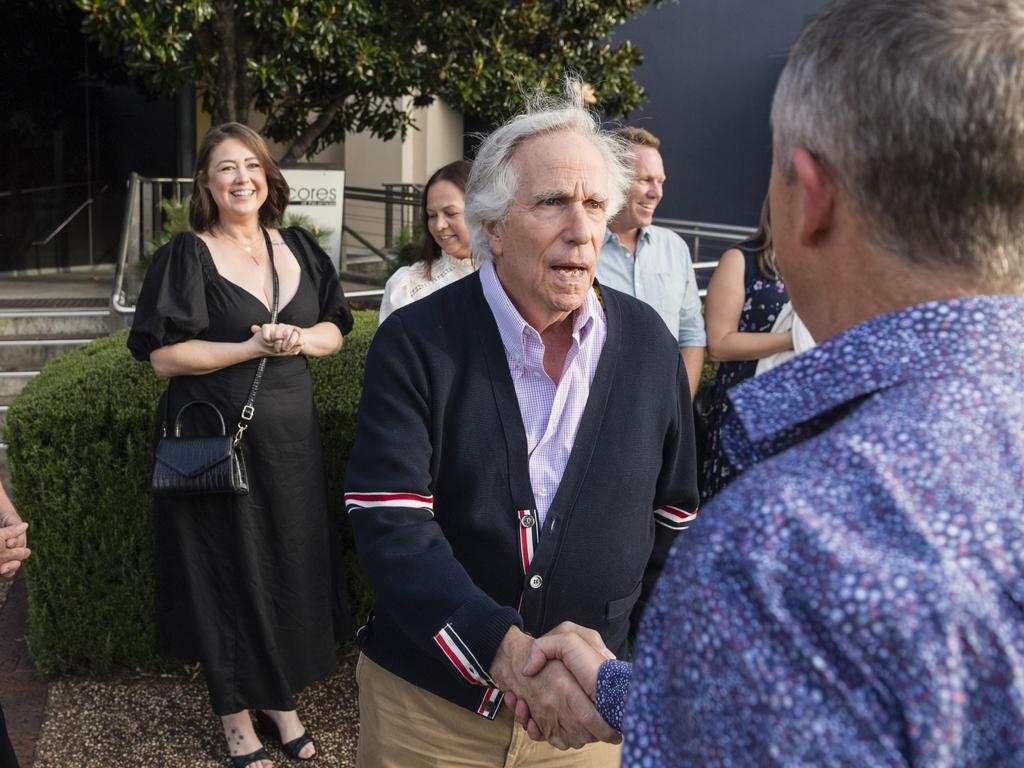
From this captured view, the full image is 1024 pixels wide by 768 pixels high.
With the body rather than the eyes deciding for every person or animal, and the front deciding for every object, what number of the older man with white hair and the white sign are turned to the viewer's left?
0

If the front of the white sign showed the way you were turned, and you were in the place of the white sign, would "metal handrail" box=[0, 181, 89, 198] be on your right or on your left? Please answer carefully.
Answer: on your right

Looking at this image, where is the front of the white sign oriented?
toward the camera

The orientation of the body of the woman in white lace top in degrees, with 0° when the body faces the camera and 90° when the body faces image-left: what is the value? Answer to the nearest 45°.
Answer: approximately 315°

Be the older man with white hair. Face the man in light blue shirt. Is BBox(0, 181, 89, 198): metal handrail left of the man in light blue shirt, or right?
left

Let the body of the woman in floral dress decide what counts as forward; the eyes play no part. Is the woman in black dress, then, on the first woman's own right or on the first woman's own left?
on the first woman's own right

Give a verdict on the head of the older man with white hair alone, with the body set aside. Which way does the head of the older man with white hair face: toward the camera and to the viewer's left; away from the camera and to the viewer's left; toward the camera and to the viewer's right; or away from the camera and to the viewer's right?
toward the camera and to the viewer's right

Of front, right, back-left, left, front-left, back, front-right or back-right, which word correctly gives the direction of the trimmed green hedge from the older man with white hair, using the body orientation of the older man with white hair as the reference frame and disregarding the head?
back

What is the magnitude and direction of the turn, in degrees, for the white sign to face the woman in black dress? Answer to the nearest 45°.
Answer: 0° — it already faces them

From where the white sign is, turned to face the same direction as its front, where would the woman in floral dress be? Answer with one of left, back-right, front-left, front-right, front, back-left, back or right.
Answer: front

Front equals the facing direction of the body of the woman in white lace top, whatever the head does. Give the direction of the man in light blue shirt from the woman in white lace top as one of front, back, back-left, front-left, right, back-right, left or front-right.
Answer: front-left

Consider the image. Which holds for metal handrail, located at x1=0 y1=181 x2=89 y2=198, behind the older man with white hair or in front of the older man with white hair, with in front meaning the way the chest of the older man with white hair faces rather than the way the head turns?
behind

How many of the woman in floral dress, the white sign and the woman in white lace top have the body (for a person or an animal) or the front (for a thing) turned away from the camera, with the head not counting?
0
